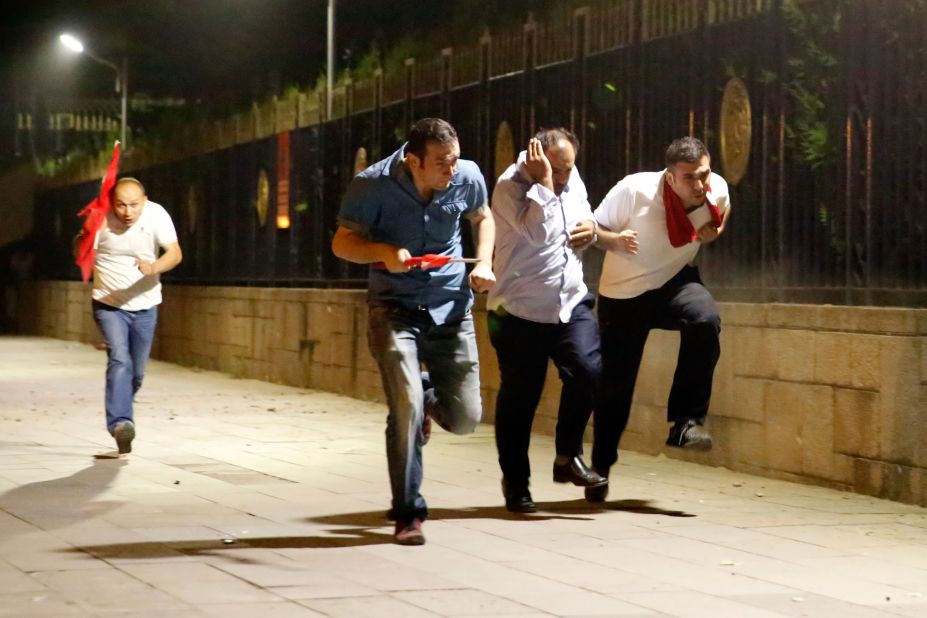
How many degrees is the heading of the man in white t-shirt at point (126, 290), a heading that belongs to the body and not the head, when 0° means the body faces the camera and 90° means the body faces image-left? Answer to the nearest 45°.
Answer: approximately 0°

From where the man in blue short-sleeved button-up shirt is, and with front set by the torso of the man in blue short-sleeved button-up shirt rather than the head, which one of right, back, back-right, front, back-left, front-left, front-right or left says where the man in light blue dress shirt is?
left

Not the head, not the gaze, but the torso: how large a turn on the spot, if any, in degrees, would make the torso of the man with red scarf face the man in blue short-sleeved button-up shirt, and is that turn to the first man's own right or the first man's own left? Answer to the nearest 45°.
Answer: approximately 90° to the first man's own right
